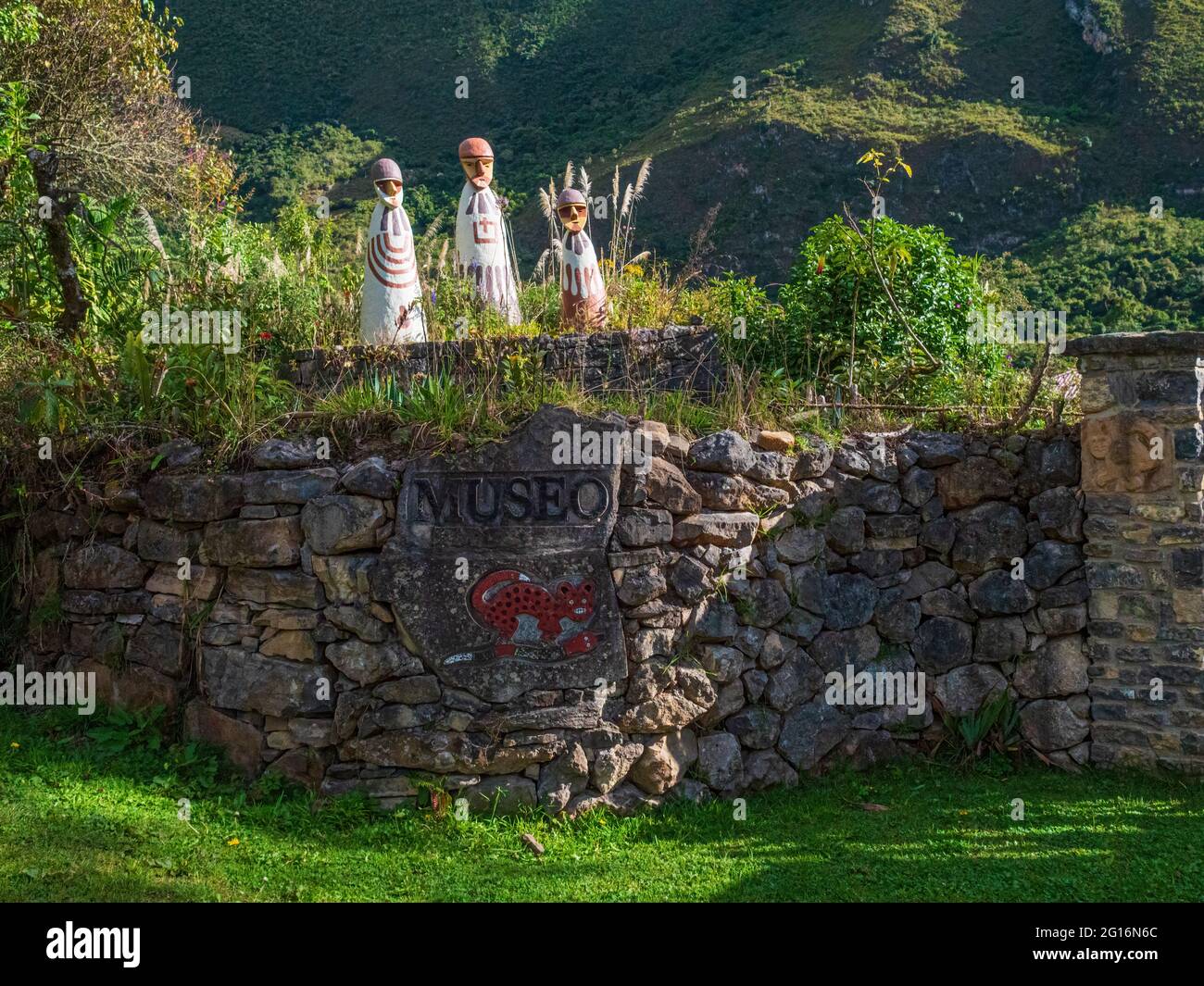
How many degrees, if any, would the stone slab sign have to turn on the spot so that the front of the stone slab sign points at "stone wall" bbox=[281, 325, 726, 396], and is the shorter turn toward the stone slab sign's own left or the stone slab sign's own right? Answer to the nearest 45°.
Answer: approximately 180°

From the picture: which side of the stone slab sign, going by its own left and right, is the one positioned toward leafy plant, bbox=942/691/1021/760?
left

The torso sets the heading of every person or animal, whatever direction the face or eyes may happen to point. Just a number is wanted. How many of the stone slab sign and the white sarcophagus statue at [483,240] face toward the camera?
2

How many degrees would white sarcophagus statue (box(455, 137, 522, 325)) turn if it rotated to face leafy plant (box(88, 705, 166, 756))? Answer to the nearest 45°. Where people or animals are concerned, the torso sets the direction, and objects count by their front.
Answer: approximately 45° to its right

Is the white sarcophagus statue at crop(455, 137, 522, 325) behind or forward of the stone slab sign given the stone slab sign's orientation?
behind

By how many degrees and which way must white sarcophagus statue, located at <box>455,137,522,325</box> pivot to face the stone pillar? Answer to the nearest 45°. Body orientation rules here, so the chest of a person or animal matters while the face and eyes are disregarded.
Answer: approximately 45° to its left

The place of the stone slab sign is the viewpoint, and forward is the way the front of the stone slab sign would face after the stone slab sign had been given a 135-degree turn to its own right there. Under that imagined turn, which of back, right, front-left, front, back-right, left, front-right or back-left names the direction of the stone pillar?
back-right

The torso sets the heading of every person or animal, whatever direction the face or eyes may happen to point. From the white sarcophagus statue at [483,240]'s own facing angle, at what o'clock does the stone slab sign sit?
The stone slab sign is roughly at 12 o'clock from the white sarcophagus statue.
